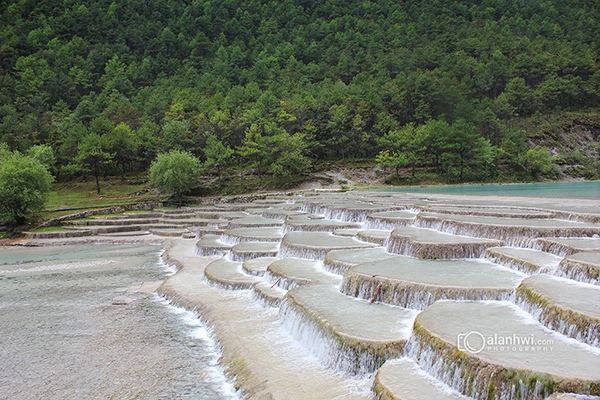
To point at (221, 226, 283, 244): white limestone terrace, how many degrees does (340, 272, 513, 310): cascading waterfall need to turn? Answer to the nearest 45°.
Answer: approximately 135° to its right

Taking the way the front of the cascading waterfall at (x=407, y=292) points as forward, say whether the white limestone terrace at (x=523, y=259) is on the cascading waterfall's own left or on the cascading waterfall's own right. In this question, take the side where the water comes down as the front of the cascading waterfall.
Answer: on the cascading waterfall's own left

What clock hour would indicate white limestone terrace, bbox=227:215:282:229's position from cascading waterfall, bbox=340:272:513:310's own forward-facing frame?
The white limestone terrace is roughly at 5 o'clock from the cascading waterfall.

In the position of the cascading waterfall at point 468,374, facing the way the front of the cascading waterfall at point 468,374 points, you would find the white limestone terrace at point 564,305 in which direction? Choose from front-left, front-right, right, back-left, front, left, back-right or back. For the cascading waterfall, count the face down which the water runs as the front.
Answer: back

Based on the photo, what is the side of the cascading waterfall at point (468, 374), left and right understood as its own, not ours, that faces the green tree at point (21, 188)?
right

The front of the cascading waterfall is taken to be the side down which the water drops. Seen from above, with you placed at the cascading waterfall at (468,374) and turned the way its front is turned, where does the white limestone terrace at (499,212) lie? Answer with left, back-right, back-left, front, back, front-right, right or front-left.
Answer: back-right

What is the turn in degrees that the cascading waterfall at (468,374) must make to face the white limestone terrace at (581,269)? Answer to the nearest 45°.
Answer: approximately 180°

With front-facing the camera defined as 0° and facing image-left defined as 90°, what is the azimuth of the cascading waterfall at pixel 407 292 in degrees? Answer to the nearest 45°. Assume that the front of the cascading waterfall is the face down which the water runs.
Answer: approximately 0°

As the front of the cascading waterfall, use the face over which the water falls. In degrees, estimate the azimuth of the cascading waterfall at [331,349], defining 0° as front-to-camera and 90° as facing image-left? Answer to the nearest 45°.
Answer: approximately 45°
